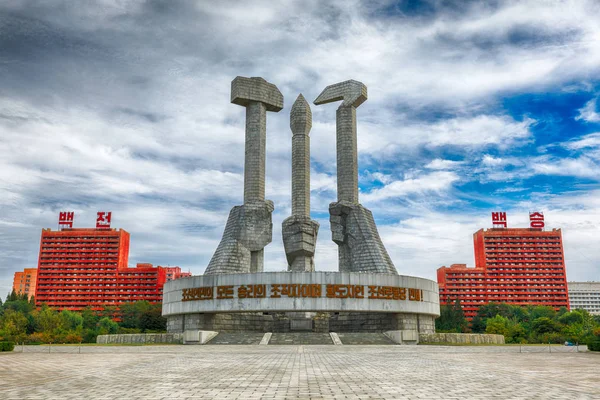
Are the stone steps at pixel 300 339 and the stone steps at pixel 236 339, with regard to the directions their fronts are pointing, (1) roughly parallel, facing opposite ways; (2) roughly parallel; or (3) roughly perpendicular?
roughly parallel

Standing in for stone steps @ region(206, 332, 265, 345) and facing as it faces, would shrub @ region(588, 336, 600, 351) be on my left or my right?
on my left

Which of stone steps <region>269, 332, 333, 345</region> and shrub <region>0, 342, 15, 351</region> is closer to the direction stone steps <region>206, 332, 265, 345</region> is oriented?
the shrub

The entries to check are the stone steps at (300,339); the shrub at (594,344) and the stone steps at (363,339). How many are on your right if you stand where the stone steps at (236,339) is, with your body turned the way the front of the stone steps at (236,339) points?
0

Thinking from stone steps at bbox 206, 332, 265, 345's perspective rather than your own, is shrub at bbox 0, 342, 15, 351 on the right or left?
on its right

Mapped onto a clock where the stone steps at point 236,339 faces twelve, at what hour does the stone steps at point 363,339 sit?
the stone steps at point 363,339 is roughly at 9 o'clock from the stone steps at point 236,339.

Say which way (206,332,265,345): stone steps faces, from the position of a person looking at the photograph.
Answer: facing the viewer

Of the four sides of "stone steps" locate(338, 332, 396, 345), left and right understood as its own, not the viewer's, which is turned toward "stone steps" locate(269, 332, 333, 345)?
right

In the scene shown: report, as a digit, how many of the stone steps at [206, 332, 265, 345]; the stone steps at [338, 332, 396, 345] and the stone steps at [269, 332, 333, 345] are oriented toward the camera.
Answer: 3

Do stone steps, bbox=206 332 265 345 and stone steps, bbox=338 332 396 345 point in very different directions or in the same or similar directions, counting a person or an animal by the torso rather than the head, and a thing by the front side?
same or similar directions

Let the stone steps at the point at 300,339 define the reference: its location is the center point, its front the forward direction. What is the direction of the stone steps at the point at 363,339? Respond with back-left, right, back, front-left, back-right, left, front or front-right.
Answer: left

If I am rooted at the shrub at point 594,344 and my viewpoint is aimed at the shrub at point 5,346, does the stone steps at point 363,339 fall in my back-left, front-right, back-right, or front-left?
front-right

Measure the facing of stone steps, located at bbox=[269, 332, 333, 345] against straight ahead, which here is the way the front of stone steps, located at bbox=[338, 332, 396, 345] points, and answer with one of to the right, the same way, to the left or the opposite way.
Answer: the same way

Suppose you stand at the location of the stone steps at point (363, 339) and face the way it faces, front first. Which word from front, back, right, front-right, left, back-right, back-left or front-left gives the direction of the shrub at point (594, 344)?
front-left

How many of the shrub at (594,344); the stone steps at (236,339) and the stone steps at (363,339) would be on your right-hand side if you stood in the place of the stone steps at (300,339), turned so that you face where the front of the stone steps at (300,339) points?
1

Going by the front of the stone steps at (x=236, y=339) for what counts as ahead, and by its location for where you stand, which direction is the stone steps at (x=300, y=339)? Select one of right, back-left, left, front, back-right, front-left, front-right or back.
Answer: left

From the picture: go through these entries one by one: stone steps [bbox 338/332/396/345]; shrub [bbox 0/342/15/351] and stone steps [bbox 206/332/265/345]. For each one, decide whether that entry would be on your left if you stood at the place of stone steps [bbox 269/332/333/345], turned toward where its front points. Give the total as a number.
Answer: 1

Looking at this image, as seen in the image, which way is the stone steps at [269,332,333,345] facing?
toward the camera

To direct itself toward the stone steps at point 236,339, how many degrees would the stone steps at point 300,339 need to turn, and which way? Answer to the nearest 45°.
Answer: approximately 90° to its right
